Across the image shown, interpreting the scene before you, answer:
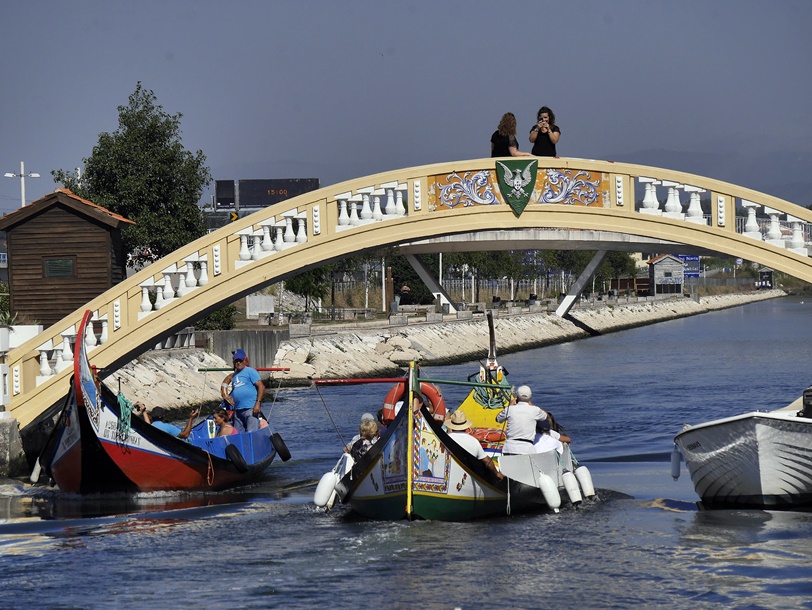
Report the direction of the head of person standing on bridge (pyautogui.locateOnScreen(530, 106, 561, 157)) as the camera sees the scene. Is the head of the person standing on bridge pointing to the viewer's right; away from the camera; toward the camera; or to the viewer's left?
toward the camera

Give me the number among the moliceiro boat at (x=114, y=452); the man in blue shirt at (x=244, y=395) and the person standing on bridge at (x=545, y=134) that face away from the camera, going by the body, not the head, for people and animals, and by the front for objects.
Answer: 0

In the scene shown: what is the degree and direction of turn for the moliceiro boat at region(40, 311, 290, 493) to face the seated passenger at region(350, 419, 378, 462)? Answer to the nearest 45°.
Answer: approximately 90° to its left

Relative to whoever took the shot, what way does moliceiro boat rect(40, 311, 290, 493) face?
facing the viewer and to the left of the viewer

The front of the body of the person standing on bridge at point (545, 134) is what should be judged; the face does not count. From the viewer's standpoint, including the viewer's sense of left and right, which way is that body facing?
facing the viewer
